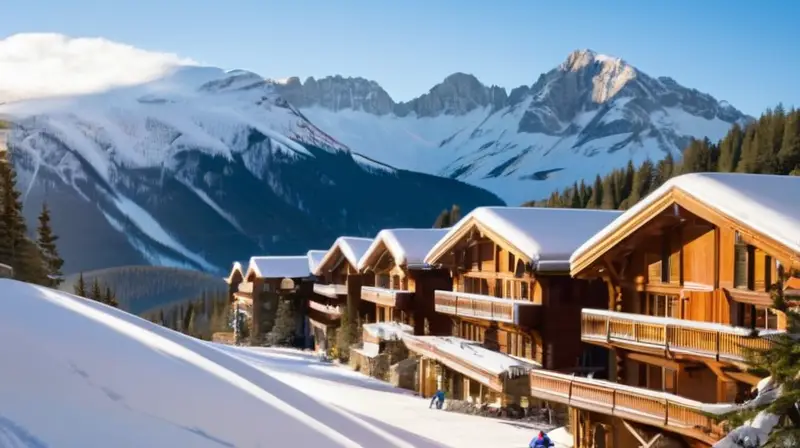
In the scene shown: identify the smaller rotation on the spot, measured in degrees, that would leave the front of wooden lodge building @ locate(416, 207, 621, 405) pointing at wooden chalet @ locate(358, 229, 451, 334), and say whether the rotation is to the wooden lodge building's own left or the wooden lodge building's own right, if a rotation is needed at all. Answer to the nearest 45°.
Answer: approximately 90° to the wooden lodge building's own right

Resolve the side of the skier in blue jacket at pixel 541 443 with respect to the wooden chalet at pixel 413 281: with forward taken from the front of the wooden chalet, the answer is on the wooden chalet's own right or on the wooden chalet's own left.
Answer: on the wooden chalet's own left

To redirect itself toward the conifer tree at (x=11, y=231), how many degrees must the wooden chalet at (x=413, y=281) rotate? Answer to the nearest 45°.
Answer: approximately 45° to its right

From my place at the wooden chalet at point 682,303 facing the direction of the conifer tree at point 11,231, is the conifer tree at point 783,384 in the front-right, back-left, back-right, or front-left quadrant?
back-left

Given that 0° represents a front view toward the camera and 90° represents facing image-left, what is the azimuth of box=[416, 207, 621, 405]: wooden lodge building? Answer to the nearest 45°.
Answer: approximately 45°

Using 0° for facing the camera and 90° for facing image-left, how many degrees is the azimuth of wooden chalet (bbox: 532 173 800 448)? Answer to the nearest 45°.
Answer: approximately 45°

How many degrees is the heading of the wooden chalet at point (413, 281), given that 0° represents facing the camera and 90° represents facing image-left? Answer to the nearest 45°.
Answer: approximately 45°

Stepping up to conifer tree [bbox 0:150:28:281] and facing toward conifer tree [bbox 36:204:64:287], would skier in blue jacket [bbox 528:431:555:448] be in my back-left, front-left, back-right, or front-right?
back-right

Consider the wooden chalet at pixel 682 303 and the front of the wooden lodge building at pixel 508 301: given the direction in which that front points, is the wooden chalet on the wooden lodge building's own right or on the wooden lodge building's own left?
on the wooden lodge building's own left

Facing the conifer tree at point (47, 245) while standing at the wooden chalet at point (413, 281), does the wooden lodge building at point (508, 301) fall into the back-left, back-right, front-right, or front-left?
back-left
